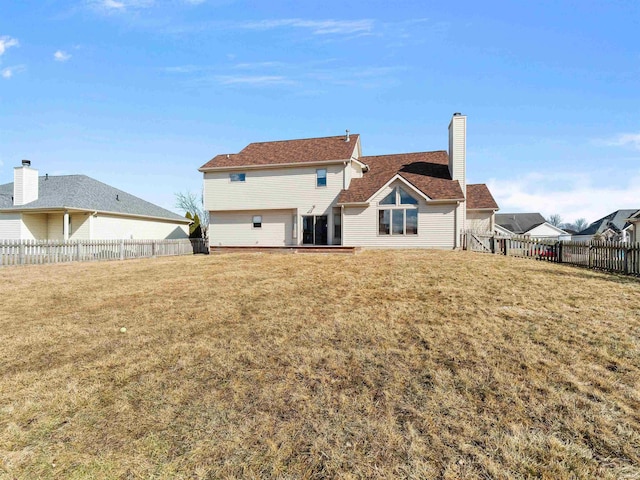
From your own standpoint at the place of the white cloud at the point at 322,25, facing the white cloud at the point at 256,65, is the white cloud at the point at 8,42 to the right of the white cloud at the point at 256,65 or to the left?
left

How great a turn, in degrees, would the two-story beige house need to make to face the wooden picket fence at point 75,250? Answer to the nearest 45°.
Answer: approximately 135° to its left

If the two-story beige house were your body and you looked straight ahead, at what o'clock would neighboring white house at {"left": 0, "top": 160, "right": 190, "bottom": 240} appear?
The neighboring white house is roughly at 9 o'clock from the two-story beige house.

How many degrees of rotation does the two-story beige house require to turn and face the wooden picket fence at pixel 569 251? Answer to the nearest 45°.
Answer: approximately 135° to its right

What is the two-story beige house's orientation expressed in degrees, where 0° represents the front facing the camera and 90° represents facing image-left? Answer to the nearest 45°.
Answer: approximately 180°
